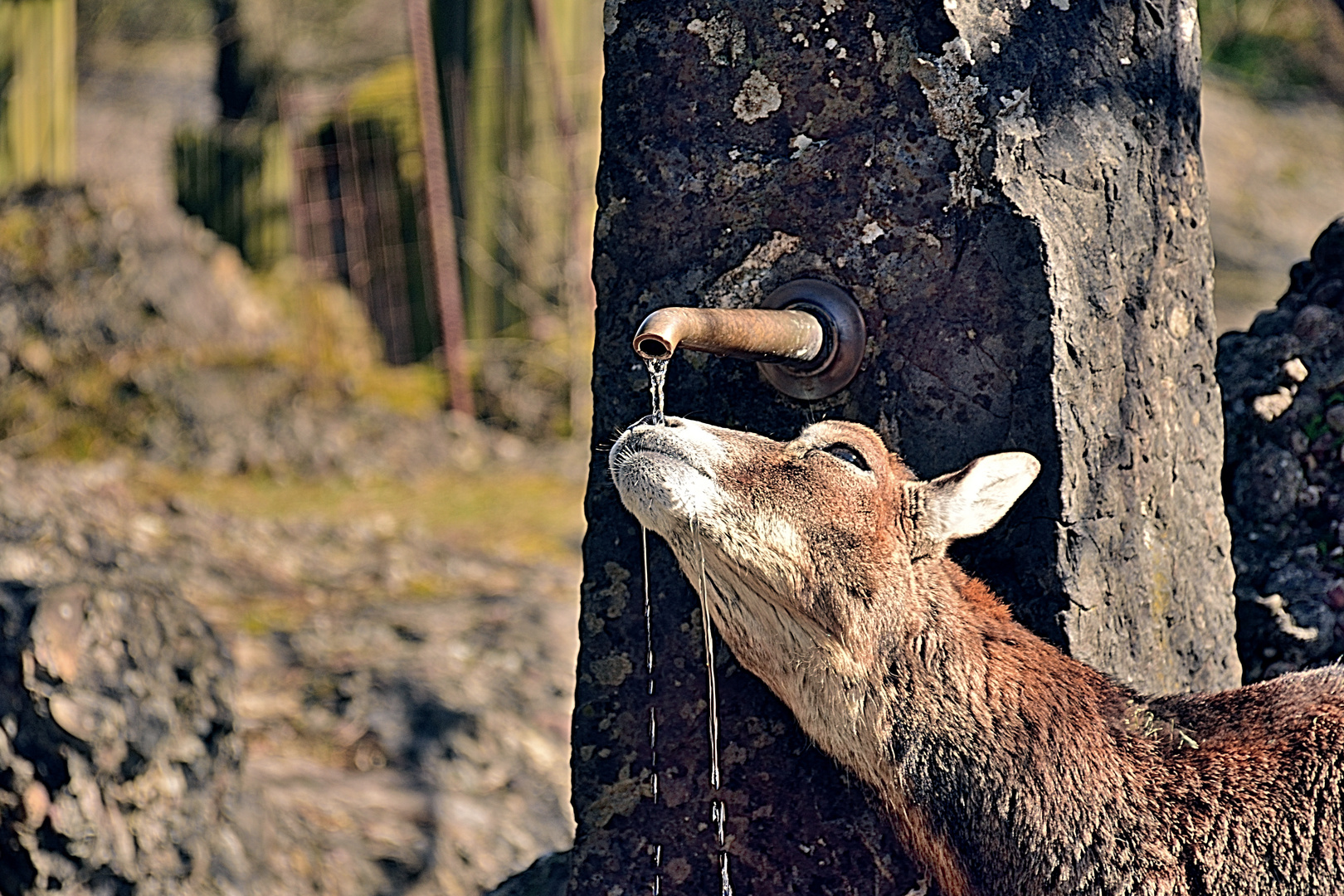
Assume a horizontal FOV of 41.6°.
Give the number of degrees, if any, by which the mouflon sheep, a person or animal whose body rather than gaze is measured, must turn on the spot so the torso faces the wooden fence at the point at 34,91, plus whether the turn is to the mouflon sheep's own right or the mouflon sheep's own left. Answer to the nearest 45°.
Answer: approximately 45° to the mouflon sheep's own right

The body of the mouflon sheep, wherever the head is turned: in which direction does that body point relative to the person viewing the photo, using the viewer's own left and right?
facing to the left of the viewer

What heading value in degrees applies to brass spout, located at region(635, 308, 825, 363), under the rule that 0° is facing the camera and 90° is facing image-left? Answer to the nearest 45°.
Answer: approximately 45°

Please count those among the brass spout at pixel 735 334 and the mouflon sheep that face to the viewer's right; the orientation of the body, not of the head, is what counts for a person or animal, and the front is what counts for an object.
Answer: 0

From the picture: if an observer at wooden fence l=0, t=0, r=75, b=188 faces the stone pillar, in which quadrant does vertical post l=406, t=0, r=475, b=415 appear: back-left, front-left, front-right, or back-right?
front-left
